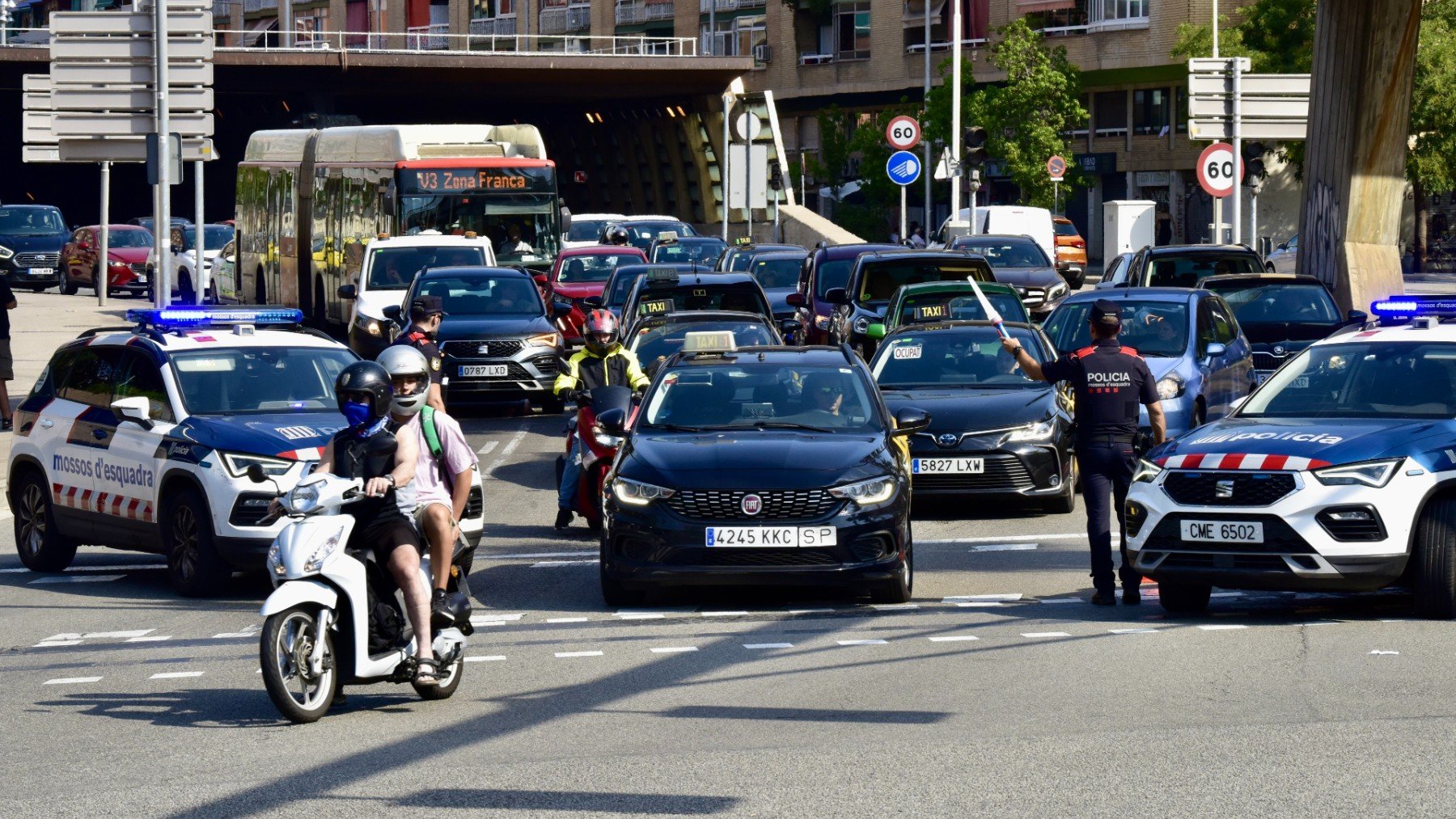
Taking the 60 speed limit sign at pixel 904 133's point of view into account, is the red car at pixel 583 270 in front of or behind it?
in front

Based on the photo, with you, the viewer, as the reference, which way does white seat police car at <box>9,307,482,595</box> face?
facing the viewer and to the right of the viewer

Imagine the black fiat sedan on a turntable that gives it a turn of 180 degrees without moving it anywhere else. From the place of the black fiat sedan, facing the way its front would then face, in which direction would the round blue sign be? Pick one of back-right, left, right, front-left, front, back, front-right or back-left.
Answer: front

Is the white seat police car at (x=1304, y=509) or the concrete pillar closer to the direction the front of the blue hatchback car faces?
the white seat police car

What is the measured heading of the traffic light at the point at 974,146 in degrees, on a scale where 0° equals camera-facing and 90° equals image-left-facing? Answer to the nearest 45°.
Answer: approximately 0°

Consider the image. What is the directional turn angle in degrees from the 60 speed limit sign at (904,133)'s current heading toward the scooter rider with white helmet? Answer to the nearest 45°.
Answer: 0° — it already faces them

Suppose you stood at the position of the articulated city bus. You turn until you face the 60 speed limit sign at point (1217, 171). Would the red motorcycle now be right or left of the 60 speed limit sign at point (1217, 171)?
right
